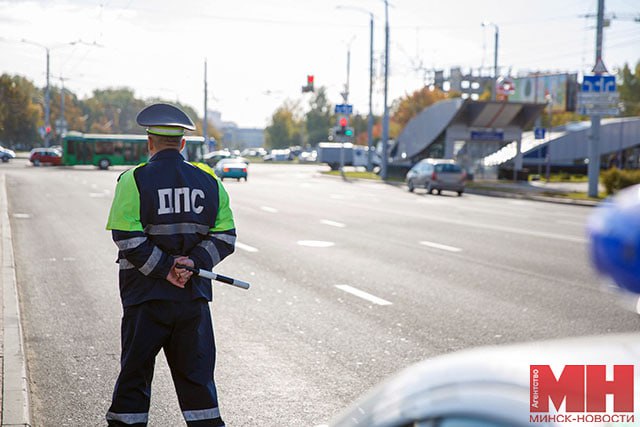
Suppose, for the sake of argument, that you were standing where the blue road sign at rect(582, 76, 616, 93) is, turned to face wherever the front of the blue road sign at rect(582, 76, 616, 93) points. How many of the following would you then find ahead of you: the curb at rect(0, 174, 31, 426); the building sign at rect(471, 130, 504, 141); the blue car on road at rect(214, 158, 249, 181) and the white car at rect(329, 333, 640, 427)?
2

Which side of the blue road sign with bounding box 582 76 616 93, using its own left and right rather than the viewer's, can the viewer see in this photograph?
front

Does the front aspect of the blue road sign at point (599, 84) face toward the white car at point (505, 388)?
yes

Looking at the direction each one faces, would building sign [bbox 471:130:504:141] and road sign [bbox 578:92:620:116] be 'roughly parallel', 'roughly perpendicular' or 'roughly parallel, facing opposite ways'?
roughly parallel

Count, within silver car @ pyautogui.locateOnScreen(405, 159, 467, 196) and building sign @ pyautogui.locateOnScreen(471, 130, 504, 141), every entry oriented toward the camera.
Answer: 1

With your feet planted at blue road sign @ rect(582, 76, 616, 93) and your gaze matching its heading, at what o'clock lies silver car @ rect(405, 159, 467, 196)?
The silver car is roughly at 4 o'clock from the blue road sign.

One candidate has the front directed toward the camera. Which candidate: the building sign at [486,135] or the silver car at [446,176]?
the building sign

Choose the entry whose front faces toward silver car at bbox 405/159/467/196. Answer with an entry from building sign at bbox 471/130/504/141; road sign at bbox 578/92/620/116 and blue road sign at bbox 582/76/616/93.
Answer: building sign at bbox 471/130/504/141

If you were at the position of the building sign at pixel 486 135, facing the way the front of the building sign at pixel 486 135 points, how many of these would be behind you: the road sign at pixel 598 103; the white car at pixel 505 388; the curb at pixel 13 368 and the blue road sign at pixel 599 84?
0

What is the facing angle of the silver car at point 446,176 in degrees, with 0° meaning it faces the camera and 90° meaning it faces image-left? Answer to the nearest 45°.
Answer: approximately 135°

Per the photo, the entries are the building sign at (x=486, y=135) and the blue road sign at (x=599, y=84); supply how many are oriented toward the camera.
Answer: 2

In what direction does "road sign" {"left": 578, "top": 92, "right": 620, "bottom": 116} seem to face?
toward the camera

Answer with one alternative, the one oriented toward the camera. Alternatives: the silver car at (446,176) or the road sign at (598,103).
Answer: the road sign

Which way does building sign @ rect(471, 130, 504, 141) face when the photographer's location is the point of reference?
facing the viewer

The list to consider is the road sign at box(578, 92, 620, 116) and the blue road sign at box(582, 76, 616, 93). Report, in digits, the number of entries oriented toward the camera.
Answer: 2

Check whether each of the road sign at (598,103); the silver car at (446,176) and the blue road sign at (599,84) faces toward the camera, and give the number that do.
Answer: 2

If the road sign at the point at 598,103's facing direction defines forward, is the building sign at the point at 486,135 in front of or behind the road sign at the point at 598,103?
behind

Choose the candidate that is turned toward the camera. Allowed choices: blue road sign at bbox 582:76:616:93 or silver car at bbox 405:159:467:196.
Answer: the blue road sign

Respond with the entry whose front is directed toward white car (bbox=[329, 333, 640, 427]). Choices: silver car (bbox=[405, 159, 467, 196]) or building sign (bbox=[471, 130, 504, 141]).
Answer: the building sign

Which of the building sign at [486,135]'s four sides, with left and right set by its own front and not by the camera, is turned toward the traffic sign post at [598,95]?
front
